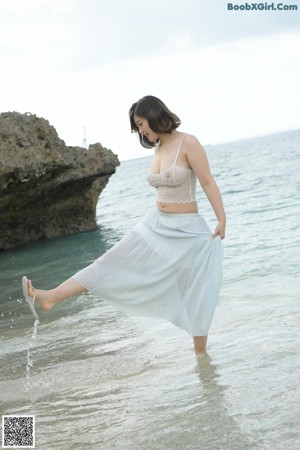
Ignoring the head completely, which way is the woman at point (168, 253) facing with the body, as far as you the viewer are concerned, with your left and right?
facing the viewer and to the left of the viewer

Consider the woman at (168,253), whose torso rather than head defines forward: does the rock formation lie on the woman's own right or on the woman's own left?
on the woman's own right
